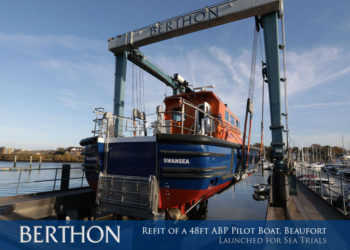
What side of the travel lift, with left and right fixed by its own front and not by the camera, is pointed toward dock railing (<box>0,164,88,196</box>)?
right

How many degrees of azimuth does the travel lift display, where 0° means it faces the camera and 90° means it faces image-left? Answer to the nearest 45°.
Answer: approximately 45°
